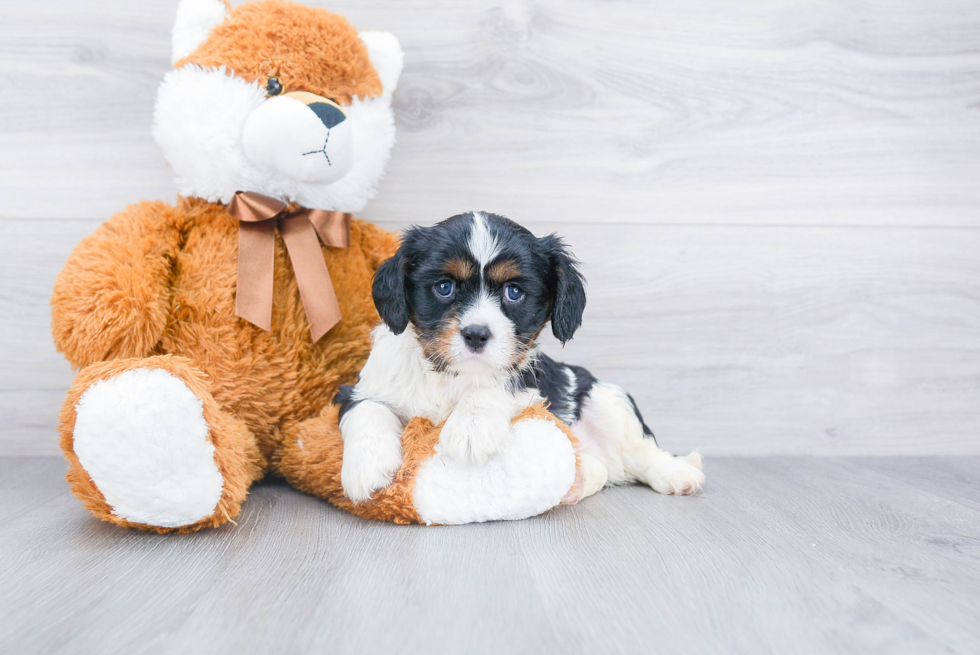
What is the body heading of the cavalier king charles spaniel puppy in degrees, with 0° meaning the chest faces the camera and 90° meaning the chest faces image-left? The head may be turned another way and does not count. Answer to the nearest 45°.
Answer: approximately 45°

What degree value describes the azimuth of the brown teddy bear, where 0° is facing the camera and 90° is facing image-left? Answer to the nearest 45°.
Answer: approximately 315°
